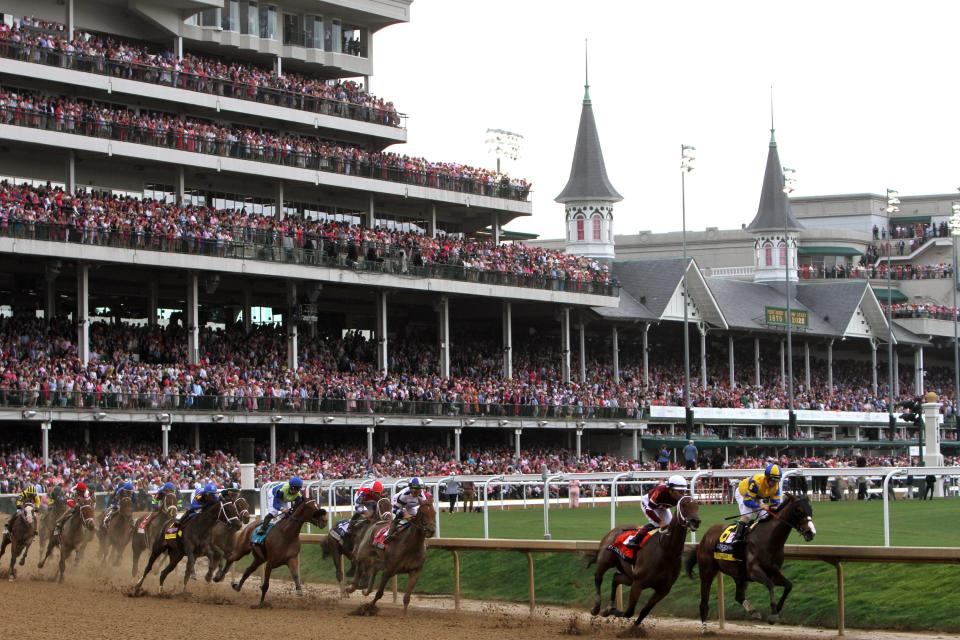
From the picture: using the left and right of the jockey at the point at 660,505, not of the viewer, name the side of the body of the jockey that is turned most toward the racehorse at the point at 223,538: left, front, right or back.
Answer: back

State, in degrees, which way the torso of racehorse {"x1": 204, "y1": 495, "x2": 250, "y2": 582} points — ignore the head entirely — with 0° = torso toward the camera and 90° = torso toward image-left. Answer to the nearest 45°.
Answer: approximately 315°

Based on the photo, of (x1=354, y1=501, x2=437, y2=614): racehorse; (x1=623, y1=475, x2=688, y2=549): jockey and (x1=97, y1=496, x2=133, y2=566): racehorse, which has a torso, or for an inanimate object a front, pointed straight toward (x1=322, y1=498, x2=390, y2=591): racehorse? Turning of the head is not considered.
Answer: (x1=97, y1=496, x2=133, y2=566): racehorse

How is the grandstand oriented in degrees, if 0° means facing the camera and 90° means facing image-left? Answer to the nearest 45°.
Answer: approximately 315°

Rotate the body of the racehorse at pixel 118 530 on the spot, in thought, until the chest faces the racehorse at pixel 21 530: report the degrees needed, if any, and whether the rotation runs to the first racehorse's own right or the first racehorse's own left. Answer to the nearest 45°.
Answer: approximately 90° to the first racehorse's own right

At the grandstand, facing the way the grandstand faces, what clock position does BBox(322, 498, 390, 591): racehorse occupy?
The racehorse is roughly at 1 o'clock from the grandstand.

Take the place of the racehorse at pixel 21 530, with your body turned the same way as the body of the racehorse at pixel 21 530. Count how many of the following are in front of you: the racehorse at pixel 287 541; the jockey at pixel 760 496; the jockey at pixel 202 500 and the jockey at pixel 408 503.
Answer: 4

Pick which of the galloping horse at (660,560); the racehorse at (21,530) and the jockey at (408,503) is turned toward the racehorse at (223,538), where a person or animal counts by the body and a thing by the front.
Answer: the racehorse at (21,530)

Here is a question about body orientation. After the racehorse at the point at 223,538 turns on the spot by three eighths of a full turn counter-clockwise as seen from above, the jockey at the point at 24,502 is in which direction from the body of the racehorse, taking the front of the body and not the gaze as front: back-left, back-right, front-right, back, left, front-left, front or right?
front-left
